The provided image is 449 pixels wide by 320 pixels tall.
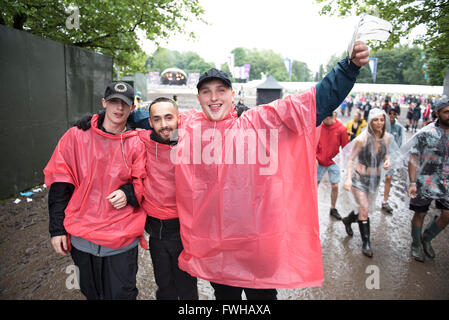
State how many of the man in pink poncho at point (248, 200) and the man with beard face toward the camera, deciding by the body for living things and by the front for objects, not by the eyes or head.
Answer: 2

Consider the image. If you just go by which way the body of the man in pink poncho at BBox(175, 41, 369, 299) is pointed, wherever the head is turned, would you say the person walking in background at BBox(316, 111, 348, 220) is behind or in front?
behind

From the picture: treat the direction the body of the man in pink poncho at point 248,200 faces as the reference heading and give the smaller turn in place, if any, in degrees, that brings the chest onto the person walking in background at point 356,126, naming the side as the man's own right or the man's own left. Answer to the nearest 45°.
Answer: approximately 180°

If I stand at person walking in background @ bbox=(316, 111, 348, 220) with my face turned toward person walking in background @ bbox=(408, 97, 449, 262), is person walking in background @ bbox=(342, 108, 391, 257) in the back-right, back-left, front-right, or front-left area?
front-right

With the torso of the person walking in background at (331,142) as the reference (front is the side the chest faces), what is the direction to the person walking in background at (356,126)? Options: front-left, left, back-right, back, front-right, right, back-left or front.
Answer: back

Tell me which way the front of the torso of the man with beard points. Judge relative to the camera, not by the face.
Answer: toward the camera

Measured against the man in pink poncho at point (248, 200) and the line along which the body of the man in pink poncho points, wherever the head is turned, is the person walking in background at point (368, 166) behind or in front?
behind

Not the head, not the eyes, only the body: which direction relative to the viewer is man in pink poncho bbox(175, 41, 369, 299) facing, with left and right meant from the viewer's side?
facing the viewer
